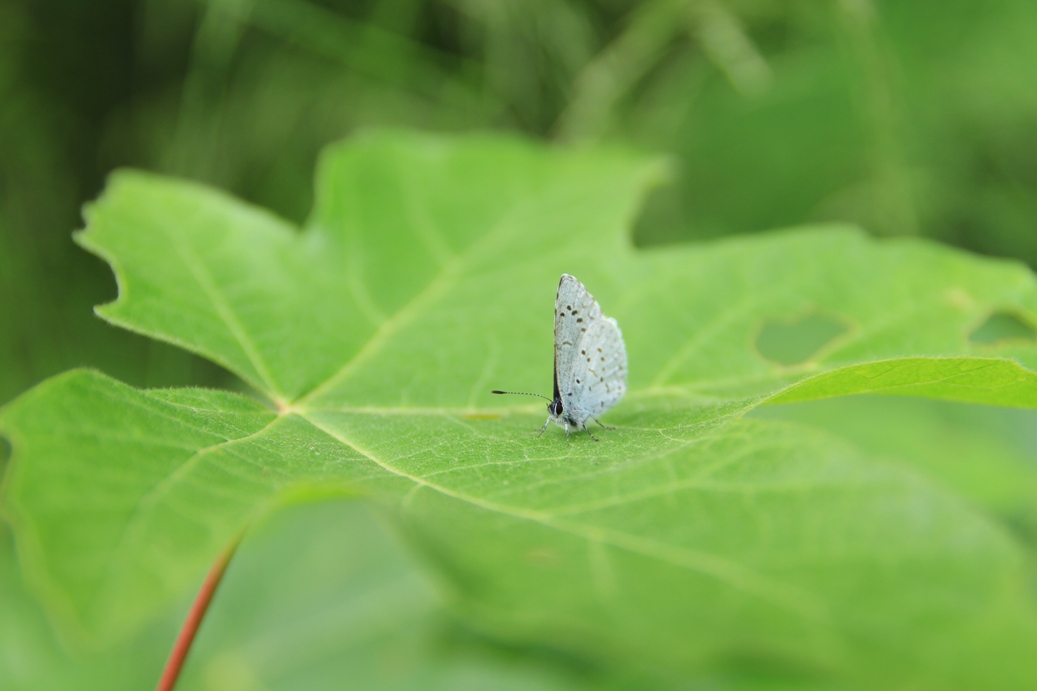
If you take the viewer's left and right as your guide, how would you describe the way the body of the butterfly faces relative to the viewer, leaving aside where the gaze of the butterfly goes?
facing the viewer and to the left of the viewer
